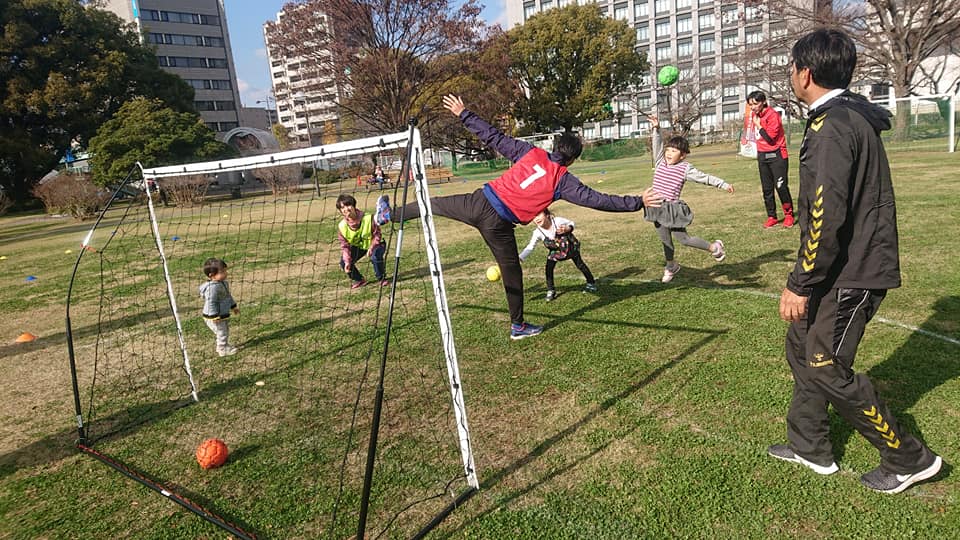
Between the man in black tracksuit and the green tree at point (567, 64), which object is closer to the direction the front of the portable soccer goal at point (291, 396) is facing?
the green tree

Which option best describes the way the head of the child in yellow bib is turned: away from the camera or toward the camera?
toward the camera

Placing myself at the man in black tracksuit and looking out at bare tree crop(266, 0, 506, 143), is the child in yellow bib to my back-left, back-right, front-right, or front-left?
front-left

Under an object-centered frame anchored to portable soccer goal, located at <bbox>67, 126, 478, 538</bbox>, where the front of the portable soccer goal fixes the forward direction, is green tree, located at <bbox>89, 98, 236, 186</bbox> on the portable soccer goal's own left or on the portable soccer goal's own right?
on the portable soccer goal's own left

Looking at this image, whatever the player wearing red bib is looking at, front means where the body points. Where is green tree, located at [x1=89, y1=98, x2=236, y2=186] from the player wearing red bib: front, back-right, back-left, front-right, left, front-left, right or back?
left

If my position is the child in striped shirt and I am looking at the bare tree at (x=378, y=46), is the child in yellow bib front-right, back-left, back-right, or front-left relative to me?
front-left

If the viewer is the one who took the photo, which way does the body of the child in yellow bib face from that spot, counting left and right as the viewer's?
facing the viewer

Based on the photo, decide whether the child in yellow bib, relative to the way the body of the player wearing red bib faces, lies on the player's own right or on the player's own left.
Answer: on the player's own left

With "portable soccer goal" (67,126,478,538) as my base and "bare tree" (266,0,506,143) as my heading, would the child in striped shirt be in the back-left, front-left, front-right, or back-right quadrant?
front-right

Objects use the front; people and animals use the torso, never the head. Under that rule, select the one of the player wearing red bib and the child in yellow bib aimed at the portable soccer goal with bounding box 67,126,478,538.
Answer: the child in yellow bib

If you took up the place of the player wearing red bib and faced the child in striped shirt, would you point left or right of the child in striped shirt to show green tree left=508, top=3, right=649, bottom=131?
left

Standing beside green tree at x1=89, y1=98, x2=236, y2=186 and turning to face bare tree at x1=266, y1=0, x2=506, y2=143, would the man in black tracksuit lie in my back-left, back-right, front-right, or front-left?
front-right

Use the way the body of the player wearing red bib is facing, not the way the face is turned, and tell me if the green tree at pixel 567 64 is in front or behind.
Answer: in front

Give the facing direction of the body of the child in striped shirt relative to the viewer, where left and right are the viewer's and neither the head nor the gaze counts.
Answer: facing the viewer and to the left of the viewer

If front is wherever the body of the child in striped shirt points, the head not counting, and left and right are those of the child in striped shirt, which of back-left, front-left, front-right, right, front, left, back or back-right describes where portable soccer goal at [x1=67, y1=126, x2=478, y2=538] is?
front

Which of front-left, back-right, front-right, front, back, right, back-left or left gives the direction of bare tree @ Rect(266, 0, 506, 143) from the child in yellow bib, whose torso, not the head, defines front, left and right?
back

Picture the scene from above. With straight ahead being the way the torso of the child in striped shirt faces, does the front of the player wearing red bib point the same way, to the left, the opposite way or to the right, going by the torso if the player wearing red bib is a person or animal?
the opposite way

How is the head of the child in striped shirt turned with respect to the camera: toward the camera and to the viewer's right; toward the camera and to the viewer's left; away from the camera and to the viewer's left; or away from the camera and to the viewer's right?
toward the camera and to the viewer's left

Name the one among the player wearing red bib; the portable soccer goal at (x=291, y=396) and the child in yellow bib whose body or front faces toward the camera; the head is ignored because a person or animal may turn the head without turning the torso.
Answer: the child in yellow bib
